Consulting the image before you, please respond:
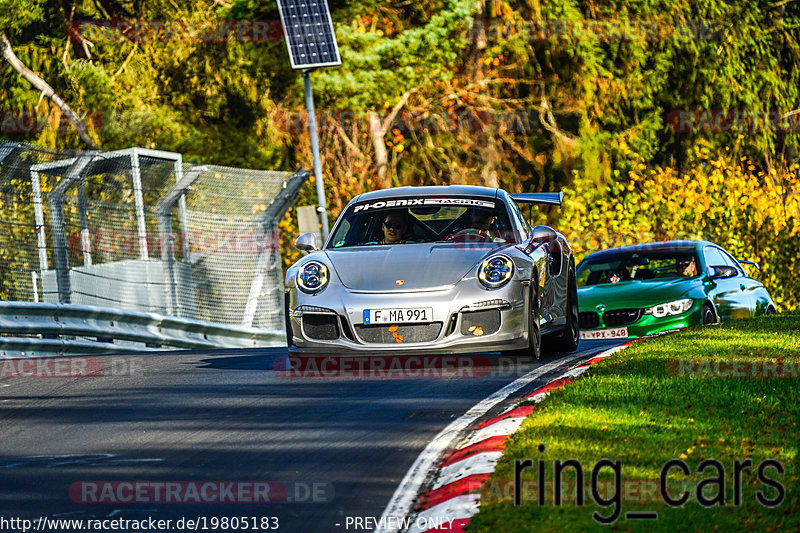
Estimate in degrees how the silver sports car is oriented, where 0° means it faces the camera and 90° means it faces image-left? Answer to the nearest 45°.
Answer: approximately 0°

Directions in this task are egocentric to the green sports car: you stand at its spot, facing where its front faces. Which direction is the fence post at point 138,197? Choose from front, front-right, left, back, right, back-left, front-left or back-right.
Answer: front-right

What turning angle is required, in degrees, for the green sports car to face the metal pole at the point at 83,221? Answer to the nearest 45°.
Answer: approximately 45° to its right

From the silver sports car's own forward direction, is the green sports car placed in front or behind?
behind

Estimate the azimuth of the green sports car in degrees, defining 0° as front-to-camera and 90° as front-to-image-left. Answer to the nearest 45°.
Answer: approximately 45°

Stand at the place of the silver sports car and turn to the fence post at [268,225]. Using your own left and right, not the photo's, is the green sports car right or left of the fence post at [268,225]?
right

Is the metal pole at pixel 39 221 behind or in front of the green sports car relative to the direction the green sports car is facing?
in front

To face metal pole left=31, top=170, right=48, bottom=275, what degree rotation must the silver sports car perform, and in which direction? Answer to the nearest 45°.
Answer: approximately 135° to its right

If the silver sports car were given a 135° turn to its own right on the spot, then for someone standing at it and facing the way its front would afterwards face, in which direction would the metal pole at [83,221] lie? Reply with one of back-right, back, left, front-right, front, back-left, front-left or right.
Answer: front

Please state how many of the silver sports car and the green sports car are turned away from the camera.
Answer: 0

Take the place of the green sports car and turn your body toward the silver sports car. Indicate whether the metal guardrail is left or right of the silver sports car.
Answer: right

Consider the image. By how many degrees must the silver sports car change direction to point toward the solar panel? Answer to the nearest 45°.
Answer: approximately 180°

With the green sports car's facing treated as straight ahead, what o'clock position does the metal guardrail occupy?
The metal guardrail is roughly at 1 o'clock from the green sports car.
